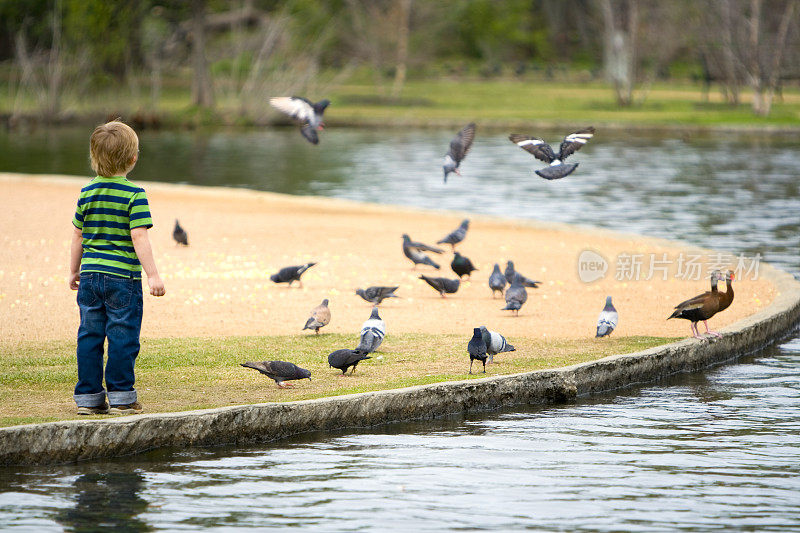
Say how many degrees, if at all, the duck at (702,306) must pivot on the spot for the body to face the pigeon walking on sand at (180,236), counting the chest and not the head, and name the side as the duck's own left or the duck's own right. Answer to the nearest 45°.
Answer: approximately 135° to the duck's own left

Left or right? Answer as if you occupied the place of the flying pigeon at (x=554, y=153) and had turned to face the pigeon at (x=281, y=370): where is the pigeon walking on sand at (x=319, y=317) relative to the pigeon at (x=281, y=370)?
right

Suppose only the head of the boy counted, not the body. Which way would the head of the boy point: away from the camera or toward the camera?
away from the camera

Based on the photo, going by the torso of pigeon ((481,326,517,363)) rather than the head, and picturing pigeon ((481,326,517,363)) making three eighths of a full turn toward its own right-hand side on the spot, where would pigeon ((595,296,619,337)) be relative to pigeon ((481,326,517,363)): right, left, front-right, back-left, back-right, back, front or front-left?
front

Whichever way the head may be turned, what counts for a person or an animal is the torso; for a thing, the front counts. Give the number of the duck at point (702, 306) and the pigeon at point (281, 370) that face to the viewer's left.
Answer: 0

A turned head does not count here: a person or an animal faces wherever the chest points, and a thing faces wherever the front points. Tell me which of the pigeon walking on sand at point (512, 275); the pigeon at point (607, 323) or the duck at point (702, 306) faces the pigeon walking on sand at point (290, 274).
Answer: the pigeon walking on sand at point (512, 275)

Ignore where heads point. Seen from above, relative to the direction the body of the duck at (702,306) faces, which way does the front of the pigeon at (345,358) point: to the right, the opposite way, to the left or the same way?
the opposite way

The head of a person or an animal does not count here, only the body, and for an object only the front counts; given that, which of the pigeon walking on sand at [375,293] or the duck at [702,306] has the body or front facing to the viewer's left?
the pigeon walking on sand

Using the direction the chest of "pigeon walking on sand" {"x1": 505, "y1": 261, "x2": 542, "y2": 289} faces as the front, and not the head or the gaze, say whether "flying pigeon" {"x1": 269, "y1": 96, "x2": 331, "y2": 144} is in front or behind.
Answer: in front

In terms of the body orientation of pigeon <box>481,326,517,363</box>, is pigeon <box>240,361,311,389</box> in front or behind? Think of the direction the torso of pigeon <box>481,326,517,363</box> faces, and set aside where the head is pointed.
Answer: in front
